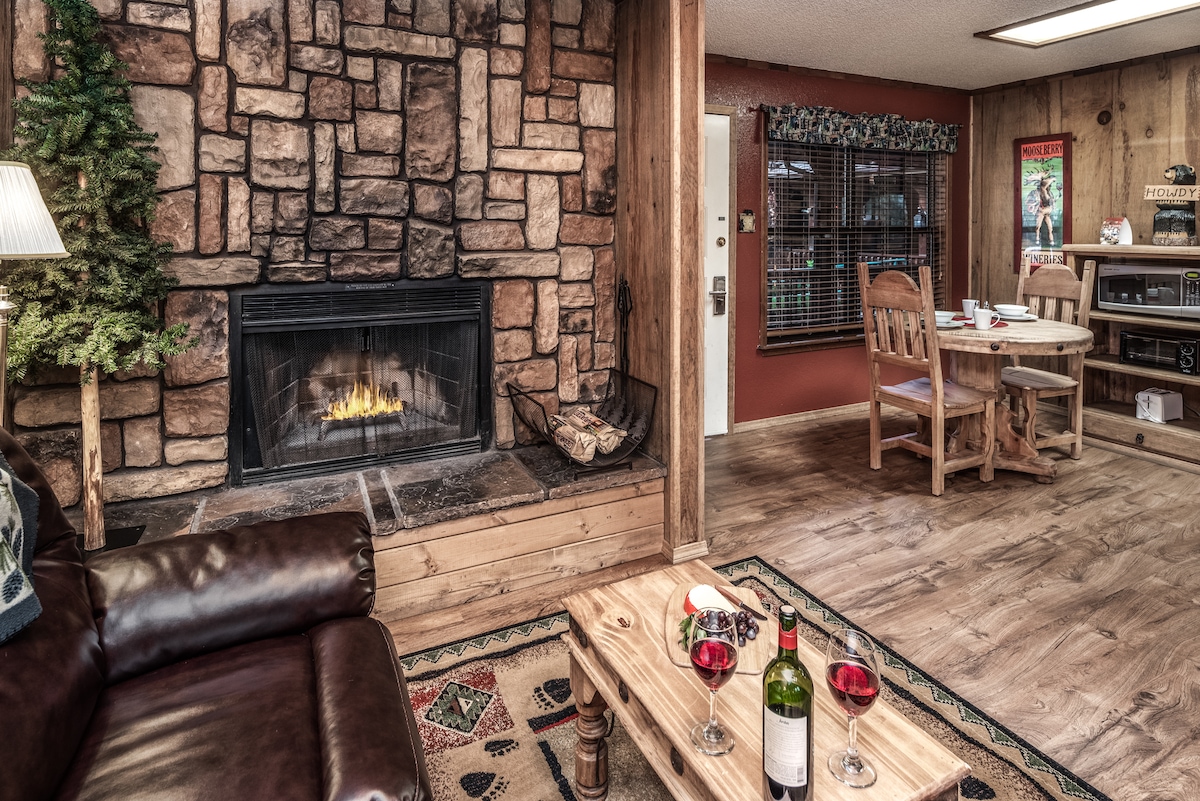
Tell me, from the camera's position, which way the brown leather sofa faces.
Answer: facing to the right of the viewer

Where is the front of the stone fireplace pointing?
toward the camera

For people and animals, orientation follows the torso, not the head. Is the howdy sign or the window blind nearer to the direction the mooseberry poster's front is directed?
the window blind

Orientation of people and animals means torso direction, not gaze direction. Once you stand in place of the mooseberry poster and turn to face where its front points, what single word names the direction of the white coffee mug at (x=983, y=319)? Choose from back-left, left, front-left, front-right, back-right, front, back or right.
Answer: front-left

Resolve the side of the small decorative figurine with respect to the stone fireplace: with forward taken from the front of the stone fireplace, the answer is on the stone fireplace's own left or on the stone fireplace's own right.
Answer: on the stone fireplace's own left

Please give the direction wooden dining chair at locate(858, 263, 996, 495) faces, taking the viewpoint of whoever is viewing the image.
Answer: facing away from the viewer and to the right of the viewer

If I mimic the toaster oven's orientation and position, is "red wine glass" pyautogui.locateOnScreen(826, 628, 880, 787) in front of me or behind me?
in front

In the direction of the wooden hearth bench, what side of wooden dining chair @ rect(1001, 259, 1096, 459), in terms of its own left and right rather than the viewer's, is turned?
front

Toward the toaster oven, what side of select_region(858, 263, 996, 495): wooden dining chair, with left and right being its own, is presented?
front

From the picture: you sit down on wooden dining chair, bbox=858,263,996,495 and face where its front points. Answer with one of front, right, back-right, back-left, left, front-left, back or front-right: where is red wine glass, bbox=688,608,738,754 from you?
back-right

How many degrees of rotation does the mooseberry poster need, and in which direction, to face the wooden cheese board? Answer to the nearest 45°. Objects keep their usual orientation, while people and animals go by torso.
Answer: approximately 45° to its left
